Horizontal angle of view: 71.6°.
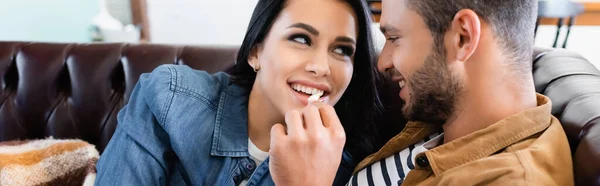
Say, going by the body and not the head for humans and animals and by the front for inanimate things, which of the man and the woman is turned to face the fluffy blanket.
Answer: the man

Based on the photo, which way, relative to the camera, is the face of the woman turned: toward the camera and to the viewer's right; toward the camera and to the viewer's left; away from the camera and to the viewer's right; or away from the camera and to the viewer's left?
toward the camera and to the viewer's right

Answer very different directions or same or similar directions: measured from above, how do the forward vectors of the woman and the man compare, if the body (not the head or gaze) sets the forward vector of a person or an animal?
very different directions

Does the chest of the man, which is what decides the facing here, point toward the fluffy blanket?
yes

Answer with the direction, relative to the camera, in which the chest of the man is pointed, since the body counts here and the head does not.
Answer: to the viewer's left

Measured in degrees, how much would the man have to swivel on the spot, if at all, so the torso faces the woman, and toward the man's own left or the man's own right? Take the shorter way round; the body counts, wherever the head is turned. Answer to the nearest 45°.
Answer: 0° — they already face them

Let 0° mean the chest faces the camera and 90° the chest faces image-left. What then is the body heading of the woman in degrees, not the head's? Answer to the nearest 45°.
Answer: approximately 315°
